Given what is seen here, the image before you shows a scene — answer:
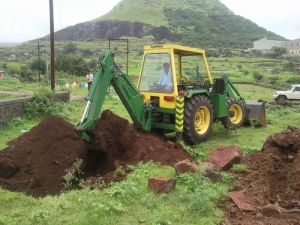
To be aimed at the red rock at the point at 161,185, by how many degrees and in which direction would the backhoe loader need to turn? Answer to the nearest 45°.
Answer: approximately 135° to its right

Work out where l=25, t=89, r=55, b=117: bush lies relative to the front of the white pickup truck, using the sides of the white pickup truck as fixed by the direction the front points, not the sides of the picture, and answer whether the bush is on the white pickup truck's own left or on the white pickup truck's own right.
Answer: on the white pickup truck's own left

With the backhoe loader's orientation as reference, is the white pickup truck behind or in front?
in front

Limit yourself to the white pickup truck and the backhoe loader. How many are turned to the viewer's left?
1

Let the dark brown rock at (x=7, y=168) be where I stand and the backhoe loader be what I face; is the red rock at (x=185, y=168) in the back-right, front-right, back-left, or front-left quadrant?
front-right

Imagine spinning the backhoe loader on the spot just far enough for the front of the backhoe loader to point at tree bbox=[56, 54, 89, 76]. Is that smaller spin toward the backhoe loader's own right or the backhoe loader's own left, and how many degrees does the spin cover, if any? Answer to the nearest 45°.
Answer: approximately 45° to the backhoe loader's own left

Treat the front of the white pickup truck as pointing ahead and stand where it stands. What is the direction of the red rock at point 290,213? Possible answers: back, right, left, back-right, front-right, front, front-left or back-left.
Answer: left

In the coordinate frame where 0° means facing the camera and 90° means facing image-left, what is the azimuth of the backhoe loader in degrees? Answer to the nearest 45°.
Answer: approximately 225°

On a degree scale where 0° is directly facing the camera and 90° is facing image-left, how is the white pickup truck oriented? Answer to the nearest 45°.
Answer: approximately 90°

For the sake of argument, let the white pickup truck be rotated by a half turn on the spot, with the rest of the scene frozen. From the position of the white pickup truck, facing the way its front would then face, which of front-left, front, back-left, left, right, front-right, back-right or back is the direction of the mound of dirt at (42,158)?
right

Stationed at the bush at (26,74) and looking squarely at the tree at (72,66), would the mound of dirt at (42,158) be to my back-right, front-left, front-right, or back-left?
back-right

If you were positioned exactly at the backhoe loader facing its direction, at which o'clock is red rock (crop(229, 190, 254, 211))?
The red rock is roughly at 4 o'clock from the backhoe loader.

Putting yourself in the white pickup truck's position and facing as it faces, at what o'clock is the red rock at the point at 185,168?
The red rock is roughly at 9 o'clock from the white pickup truck.

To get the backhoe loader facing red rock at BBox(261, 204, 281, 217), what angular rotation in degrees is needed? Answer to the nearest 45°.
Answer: approximately 135° to its right
